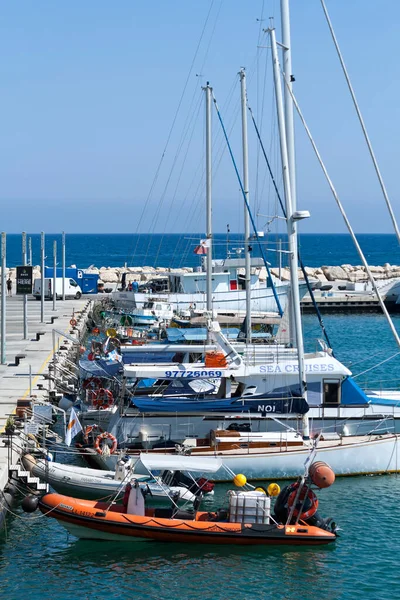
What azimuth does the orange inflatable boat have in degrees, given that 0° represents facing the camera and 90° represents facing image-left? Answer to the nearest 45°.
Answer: approximately 90°

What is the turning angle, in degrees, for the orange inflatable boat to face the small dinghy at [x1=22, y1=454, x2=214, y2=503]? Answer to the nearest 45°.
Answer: approximately 45° to its right

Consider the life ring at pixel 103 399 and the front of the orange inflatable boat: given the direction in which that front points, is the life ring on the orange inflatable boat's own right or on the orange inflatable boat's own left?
on the orange inflatable boat's own right

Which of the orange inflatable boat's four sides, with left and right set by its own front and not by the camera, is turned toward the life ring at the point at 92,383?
right
